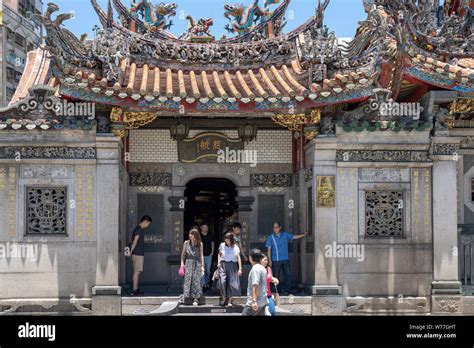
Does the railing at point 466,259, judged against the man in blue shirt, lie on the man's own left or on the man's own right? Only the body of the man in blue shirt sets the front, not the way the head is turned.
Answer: on the man's own left

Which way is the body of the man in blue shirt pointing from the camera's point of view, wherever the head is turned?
toward the camera

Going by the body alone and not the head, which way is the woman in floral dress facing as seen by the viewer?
toward the camera

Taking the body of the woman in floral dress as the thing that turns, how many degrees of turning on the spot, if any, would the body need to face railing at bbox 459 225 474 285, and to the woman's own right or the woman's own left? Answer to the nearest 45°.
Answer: approximately 90° to the woman's own left

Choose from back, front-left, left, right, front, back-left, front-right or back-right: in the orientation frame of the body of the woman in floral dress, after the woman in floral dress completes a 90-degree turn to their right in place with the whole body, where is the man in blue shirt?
back-right
